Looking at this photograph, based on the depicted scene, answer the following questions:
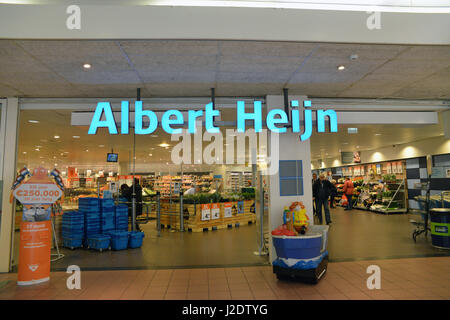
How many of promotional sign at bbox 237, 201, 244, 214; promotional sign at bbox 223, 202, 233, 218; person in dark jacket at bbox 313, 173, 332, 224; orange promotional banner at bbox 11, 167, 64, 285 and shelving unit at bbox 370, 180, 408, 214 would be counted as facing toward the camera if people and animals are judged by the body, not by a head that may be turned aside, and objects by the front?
4

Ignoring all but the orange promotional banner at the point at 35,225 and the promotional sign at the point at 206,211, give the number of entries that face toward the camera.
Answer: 2

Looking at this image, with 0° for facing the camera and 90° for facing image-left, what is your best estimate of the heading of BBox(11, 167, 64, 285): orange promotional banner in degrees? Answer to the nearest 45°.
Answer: approximately 0°

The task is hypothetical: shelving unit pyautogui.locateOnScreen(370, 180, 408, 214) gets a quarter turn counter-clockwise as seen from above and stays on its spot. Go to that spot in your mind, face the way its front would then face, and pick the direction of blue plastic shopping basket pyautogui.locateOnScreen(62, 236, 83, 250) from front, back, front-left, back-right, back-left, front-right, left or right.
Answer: front-right

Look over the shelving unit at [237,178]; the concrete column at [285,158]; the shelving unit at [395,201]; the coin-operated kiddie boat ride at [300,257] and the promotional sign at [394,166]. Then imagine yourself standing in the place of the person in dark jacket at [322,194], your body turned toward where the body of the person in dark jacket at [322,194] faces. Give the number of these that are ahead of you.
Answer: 2

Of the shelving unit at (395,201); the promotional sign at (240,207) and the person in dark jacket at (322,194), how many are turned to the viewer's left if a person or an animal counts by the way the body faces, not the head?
1

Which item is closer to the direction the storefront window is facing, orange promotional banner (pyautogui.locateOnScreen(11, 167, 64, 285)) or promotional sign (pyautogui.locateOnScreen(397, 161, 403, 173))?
the orange promotional banner

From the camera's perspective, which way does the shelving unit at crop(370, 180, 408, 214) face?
to the viewer's left

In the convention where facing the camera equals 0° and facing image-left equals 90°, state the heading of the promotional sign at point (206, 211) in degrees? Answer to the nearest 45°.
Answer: approximately 0°

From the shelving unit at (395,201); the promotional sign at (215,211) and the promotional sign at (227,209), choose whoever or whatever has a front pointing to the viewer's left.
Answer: the shelving unit
